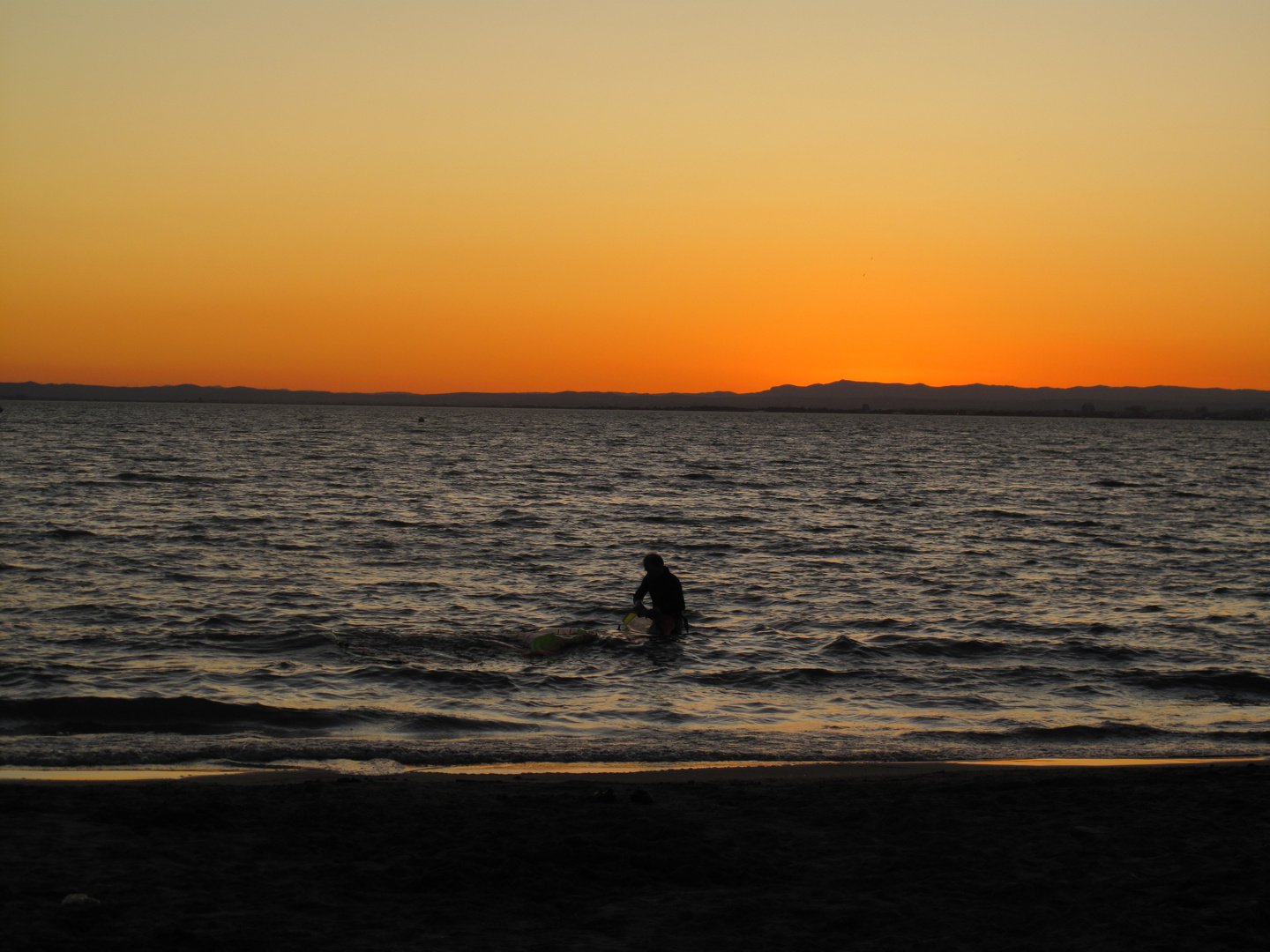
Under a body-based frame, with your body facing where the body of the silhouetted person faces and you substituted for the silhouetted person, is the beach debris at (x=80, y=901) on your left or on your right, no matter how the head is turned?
on your left

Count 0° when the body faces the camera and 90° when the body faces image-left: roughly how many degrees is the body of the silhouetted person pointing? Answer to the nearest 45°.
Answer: approximately 90°

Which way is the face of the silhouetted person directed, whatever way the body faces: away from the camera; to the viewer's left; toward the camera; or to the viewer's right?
to the viewer's left
